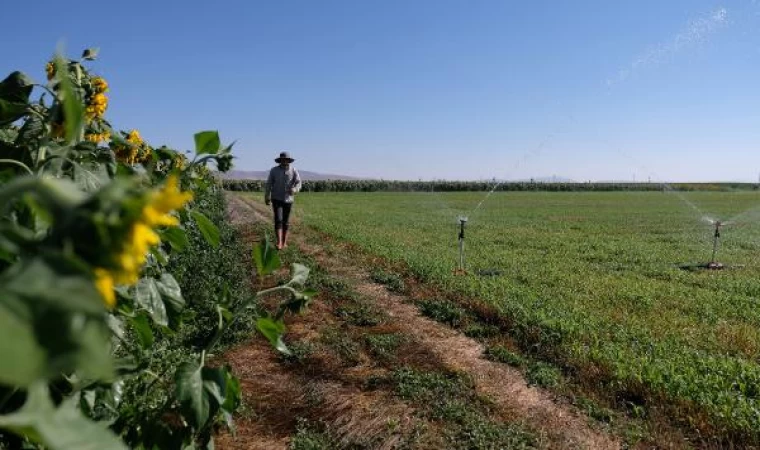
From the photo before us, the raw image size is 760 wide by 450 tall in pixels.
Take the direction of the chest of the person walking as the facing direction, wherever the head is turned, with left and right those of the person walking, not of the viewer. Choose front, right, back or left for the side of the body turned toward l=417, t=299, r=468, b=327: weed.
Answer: front

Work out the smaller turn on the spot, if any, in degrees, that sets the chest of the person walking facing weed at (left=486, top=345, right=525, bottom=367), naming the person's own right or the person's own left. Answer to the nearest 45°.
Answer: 0° — they already face it

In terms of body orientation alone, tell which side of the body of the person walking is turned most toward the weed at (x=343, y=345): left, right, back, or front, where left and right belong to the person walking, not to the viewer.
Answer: front

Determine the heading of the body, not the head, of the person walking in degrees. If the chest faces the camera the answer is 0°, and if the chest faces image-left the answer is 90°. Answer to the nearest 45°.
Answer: approximately 0°

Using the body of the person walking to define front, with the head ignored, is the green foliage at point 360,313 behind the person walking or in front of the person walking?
in front

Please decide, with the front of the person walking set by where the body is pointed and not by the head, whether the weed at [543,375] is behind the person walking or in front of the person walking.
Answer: in front

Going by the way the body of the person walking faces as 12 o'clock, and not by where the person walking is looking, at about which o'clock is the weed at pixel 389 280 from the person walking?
The weed is roughly at 11 o'clock from the person walking.
